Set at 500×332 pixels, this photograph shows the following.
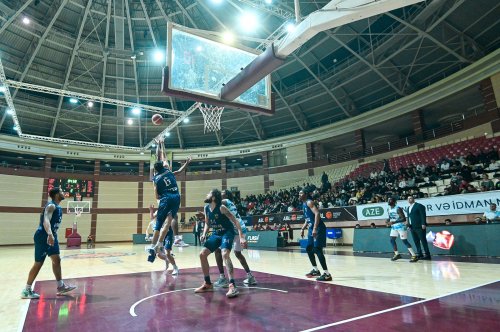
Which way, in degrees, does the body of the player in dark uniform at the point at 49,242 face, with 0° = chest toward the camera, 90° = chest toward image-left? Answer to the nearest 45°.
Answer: approximately 270°

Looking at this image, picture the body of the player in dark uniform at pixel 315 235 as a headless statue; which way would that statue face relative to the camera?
to the viewer's left

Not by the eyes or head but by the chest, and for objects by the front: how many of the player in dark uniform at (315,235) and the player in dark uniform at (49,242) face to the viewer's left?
1

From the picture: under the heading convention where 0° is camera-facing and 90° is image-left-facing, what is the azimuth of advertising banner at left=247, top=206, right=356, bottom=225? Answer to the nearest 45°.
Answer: approximately 45°

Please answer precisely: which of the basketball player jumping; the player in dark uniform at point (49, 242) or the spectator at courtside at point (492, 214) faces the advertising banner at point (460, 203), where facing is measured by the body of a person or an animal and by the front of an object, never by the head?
the player in dark uniform

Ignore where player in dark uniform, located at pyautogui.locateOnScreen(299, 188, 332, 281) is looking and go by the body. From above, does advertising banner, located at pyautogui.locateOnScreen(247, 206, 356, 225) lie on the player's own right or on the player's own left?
on the player's own right

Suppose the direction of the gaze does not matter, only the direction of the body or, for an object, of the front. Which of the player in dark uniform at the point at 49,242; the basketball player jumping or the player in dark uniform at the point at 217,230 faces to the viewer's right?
the player in dark uniform at the point at 49,242

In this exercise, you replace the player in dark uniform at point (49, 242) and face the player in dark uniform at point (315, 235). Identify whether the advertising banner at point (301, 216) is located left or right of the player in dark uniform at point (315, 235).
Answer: left

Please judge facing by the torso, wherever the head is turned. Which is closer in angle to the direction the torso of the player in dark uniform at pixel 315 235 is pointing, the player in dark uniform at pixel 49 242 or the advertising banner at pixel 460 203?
the player in dark uniform

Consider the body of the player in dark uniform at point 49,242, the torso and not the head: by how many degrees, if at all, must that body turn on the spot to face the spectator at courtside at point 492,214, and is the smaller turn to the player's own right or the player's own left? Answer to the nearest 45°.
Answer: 0° — they already face them
